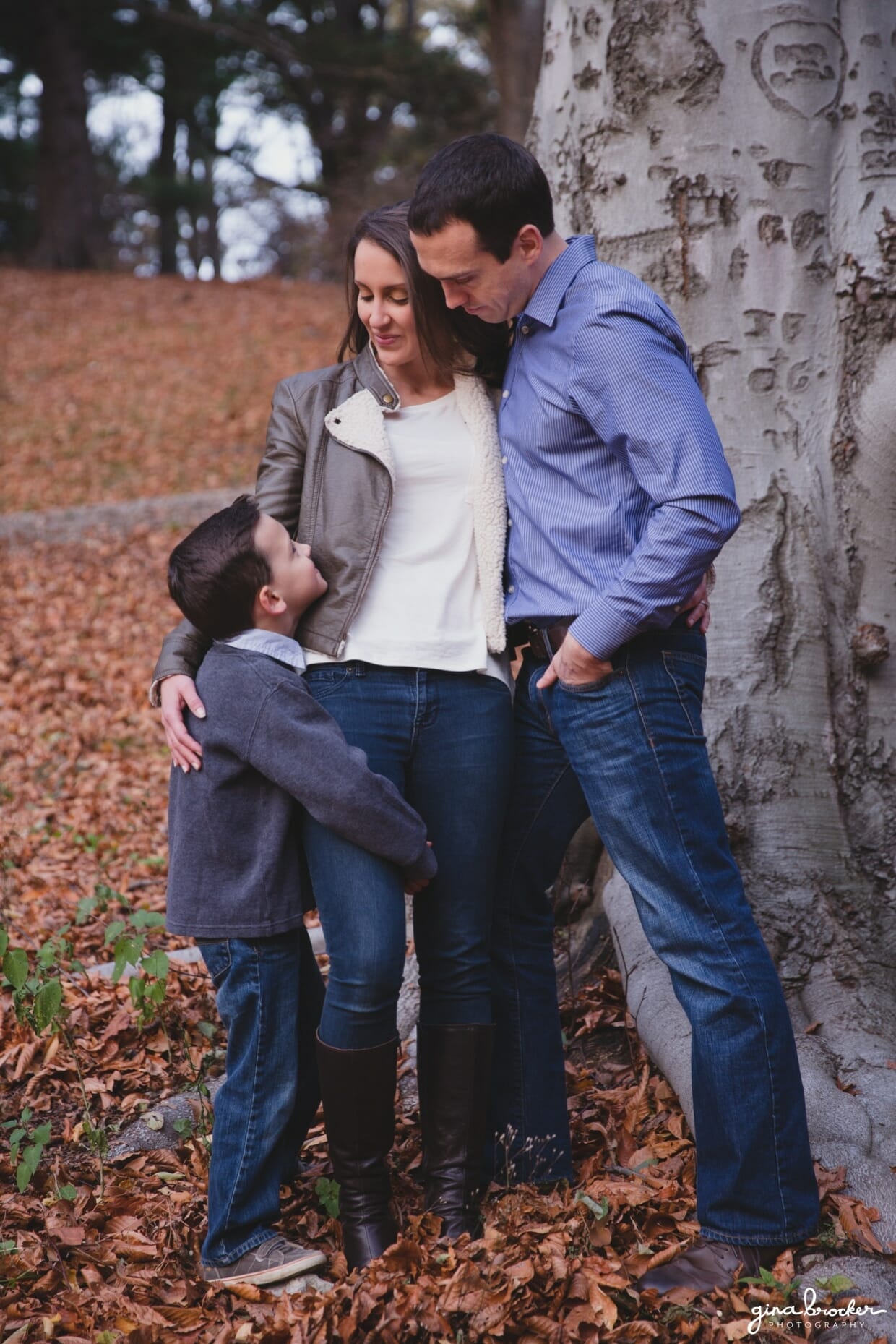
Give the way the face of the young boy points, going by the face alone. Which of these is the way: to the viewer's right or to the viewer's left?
to the viewer's right

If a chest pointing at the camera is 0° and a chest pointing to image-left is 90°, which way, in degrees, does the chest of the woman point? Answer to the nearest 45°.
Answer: approximately 0°

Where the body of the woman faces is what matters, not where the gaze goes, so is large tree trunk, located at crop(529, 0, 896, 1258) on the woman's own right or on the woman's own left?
on the woman's own left

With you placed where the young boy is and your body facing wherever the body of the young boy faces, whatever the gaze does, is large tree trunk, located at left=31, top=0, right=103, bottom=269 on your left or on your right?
on your left

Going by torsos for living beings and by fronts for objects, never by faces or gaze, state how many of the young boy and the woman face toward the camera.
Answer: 1

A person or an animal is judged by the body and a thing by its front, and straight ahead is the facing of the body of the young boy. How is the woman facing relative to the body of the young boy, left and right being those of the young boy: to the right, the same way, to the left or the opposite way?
to the right

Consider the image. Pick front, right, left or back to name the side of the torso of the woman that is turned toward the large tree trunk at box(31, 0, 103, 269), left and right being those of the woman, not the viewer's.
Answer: back

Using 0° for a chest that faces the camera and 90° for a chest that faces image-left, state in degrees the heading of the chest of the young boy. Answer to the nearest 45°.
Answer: approximately 270°
